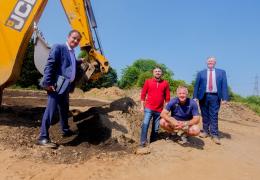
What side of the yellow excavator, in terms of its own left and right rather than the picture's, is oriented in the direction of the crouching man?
front

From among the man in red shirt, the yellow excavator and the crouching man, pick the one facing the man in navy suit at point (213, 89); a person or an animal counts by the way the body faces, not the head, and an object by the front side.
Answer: the yellow excavator

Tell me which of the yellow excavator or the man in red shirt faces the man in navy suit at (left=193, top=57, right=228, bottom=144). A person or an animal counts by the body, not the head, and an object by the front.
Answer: the yellow excavator

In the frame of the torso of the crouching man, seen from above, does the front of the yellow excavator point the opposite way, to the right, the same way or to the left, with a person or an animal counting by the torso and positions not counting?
to the left

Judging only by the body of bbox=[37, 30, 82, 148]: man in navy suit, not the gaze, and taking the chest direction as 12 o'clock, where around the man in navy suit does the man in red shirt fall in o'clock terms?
The man in red shirt is roughly at 10 o'clock from the man in navy suit.

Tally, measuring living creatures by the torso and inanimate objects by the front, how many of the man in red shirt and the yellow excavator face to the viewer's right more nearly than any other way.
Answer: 1

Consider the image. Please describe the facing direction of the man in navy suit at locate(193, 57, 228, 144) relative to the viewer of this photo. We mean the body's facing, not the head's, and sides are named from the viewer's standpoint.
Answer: facing the viewer

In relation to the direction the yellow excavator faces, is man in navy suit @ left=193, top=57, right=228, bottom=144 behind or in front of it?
in front

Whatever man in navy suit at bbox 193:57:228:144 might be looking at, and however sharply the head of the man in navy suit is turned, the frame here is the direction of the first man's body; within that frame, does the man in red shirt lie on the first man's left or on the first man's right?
on the first man's right

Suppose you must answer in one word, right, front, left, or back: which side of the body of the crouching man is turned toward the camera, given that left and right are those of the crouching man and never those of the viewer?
front

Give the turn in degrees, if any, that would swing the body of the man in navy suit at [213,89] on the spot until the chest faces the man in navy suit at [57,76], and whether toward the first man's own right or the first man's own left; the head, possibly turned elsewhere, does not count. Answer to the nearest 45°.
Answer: approximately 45° to the first man's own right

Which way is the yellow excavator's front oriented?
to the viewer's right

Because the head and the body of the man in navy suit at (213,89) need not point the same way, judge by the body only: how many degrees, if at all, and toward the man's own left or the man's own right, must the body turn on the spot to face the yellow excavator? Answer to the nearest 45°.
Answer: approximately 90° to the man's own right

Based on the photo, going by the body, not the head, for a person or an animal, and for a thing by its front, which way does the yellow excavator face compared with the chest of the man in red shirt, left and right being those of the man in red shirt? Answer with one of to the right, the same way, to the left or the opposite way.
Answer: to the left
